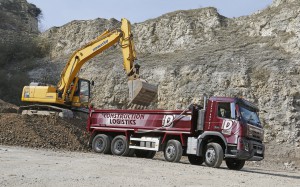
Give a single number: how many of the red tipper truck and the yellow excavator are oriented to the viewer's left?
0

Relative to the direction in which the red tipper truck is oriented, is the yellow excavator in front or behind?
behind

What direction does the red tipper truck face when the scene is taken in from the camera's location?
facing the viewer and to the right of the viewer

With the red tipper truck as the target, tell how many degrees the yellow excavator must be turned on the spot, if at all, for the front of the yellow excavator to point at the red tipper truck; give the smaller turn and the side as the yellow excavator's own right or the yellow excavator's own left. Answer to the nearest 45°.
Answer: approximately 45° to the yellow excavator's own right

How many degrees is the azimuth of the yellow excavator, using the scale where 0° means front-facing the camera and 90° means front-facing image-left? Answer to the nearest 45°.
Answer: approximately 270°
